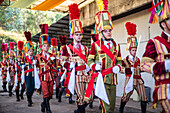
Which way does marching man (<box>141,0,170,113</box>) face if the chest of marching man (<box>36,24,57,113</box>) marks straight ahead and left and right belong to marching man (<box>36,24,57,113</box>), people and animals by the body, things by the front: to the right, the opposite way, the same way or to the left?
the same way

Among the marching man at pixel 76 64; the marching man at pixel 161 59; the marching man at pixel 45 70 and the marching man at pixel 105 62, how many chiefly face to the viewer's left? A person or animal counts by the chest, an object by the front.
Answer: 0

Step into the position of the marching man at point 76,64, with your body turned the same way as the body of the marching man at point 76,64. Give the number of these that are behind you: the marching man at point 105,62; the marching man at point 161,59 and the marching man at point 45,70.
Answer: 1

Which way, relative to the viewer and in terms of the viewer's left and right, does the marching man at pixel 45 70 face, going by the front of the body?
facing the viewer

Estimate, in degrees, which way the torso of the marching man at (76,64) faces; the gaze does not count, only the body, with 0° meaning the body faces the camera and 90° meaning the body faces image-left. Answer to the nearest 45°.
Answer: approximately 315°

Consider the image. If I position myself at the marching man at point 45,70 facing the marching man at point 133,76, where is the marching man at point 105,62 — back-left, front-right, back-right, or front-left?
front-right

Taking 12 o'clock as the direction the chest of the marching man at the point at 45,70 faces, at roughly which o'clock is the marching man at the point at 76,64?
the marching man at the point at 76,64 is roughly at 11 o'clock from the marching man at the point at 45,70.

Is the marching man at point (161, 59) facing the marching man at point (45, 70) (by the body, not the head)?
no

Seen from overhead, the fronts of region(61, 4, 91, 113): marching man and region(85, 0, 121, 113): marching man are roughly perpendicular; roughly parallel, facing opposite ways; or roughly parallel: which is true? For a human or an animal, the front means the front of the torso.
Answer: roughly parallel

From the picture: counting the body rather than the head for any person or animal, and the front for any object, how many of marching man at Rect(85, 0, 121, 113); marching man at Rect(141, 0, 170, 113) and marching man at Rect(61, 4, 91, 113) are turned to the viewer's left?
0

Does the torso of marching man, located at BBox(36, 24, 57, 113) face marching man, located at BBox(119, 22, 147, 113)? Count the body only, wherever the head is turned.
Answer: no

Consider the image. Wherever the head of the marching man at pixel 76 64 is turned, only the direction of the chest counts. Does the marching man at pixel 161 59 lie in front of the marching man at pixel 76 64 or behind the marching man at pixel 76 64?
in front

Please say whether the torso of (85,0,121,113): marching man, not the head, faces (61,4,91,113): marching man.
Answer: no

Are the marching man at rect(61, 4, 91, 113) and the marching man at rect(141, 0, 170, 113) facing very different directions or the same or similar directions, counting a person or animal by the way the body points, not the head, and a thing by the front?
same or similar directions

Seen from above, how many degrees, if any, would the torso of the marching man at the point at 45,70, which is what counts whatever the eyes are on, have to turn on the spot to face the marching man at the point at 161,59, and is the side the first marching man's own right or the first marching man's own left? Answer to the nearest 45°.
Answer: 0° — they already face them

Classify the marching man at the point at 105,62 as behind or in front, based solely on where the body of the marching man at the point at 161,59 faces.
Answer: behind
